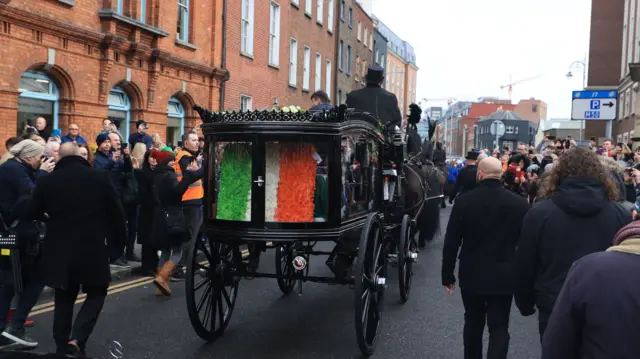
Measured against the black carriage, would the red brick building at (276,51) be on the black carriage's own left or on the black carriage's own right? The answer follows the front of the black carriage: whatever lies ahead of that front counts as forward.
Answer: on the black carriage's own left

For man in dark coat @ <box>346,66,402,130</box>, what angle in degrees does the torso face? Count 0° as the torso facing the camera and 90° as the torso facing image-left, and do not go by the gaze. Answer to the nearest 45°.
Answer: approximately 180°

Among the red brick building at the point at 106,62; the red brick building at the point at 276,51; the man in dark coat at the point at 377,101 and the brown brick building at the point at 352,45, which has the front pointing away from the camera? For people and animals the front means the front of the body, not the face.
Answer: the man in dark coat

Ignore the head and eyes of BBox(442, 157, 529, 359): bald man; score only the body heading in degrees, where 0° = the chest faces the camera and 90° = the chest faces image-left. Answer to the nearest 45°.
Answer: approximately 180°

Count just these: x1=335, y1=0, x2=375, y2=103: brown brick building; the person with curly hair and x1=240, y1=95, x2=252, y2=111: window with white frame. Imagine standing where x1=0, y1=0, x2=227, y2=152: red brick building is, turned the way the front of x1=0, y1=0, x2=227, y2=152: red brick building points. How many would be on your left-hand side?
2

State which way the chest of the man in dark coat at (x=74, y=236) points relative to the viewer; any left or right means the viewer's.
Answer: facing away from the viewer

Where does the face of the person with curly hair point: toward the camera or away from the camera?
away from the camera

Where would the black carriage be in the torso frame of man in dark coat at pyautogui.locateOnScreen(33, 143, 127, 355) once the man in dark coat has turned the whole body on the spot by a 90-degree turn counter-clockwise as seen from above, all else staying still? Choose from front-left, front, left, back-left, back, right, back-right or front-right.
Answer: back

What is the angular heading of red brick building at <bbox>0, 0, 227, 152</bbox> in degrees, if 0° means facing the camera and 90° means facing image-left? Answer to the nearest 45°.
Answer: approximately 315°

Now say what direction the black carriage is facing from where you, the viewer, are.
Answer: facing away from the viewer and to the right of the viewer

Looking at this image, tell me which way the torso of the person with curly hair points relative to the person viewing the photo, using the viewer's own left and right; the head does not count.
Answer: facing away from the viewer

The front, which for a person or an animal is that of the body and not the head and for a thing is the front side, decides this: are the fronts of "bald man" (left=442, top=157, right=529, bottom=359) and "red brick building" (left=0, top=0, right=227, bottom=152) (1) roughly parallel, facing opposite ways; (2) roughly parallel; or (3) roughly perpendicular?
roughly perpendicular

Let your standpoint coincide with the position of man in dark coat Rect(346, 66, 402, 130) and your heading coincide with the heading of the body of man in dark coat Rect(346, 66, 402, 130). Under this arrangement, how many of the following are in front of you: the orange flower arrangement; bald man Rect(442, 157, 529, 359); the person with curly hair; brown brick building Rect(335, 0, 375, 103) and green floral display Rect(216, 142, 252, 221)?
1

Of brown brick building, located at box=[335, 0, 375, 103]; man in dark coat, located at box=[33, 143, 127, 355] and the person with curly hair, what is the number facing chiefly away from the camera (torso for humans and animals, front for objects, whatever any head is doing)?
2

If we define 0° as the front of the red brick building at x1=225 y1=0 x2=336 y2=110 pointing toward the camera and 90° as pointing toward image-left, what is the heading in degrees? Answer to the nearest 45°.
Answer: approximately 315°

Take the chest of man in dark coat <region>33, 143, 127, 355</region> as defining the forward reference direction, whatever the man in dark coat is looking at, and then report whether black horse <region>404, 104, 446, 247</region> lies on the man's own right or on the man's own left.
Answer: on the man's own right

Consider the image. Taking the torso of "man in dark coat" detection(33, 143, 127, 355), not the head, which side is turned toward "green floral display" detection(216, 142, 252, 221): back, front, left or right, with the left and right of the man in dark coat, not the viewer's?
right

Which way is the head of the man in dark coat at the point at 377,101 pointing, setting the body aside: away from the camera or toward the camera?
away from the camera

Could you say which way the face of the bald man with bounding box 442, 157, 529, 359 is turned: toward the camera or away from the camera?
away from the camera
